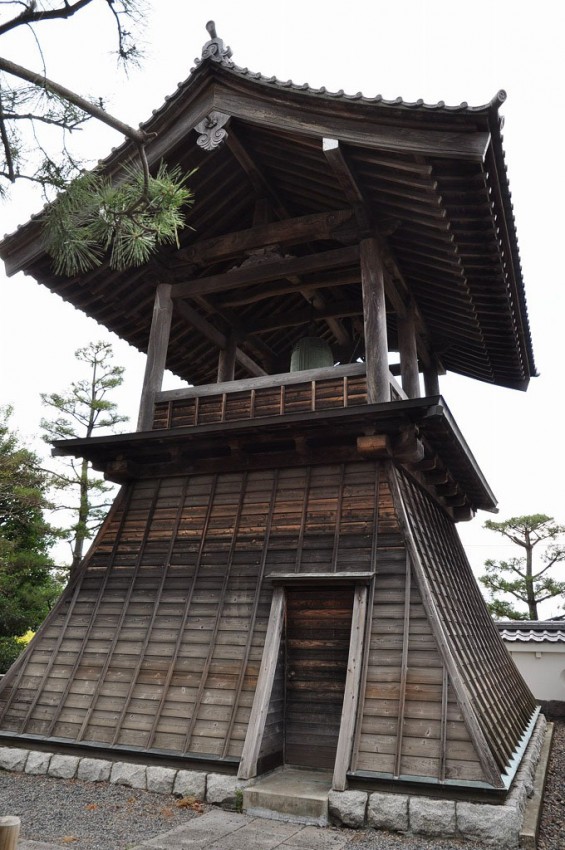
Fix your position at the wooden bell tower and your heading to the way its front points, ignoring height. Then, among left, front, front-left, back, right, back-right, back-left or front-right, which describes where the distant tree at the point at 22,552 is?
right

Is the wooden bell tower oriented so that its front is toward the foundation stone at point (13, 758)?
no

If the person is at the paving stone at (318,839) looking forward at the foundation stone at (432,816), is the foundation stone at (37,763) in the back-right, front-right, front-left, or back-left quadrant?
back-left

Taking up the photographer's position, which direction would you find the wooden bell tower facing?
facing the viewer and to the left of the viewer
